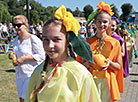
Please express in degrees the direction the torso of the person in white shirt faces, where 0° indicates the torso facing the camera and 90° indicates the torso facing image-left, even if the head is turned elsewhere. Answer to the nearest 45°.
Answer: approximately 45°

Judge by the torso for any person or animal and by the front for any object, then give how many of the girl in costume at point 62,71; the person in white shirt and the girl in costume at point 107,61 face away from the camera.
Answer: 0

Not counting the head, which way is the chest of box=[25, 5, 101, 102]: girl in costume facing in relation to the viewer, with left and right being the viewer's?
facing the viewer and to the left of the viewer

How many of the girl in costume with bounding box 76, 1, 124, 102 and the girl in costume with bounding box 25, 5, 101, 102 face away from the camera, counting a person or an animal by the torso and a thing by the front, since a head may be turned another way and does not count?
0

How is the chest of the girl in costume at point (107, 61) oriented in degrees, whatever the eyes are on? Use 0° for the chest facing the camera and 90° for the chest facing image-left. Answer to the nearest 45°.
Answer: approximately 45°

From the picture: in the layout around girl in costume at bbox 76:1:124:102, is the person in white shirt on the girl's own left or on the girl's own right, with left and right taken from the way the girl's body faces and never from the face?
on the girl's own right

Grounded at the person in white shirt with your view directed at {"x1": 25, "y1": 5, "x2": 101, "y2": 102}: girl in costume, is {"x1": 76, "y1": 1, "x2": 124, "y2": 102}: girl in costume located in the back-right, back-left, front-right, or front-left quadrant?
front-left

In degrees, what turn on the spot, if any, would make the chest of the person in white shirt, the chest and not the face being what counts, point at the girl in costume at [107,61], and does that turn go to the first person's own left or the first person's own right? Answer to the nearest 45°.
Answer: approximately 90° to the first person's own left

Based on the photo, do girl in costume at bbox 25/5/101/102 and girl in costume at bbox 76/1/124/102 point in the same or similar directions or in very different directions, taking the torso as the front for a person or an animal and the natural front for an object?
same or similar directions

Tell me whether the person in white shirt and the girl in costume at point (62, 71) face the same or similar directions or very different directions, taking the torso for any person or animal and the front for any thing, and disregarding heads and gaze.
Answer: same or similar directions
